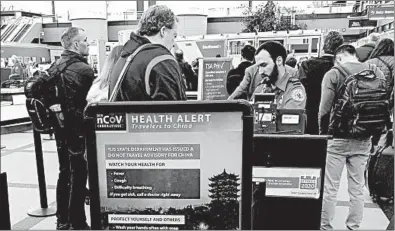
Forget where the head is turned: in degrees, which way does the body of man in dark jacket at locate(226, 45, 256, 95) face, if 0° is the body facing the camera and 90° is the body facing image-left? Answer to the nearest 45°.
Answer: approximately 180°

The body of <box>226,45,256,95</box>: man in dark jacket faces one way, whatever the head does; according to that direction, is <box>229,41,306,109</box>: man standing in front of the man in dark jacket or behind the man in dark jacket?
behind

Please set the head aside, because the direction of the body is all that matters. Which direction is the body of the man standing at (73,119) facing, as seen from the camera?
to the viewer's right

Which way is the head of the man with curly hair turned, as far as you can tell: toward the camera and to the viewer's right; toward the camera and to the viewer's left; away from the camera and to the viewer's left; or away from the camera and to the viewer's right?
away from the camera and to the viewer's right

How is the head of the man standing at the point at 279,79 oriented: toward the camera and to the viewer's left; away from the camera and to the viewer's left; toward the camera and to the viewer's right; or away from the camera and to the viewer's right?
toward the camera and to the viewer's left

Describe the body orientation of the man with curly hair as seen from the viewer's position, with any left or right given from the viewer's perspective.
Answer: facing away from the viewer and to the right of the viewer

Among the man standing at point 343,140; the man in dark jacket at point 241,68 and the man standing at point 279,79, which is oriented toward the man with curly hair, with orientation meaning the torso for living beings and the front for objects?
the man standing at point 279,79

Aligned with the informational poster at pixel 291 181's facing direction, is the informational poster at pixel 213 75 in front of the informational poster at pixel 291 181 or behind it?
behind

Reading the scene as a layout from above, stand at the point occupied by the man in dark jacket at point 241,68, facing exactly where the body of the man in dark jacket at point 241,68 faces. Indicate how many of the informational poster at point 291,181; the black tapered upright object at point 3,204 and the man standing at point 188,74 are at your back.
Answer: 2

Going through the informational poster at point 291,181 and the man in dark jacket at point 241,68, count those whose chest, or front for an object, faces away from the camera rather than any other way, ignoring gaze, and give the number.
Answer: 1

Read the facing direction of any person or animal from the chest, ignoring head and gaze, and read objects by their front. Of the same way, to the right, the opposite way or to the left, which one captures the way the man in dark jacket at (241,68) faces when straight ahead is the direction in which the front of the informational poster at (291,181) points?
the opposite way
